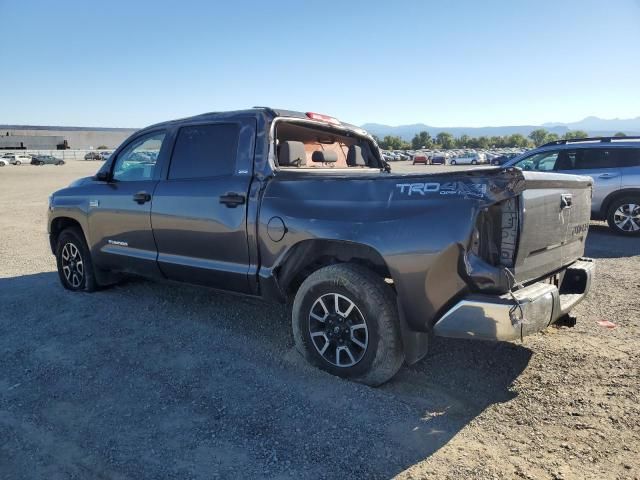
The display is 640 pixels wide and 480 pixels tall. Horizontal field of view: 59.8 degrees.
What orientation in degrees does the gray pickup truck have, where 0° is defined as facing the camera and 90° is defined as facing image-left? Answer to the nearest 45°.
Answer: approximately 135°

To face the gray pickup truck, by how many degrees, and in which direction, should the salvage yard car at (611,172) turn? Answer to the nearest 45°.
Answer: approximately 90° to its left

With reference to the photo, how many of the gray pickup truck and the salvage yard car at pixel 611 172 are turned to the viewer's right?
0

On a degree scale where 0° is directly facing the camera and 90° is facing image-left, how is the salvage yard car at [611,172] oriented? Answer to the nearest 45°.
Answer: approximately 90°

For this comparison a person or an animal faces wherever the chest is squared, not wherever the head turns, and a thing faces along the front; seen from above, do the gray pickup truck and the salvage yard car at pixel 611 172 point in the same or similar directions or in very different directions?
same or similar directions

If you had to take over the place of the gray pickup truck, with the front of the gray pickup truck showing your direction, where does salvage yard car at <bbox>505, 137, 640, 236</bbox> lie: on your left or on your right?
on your right
